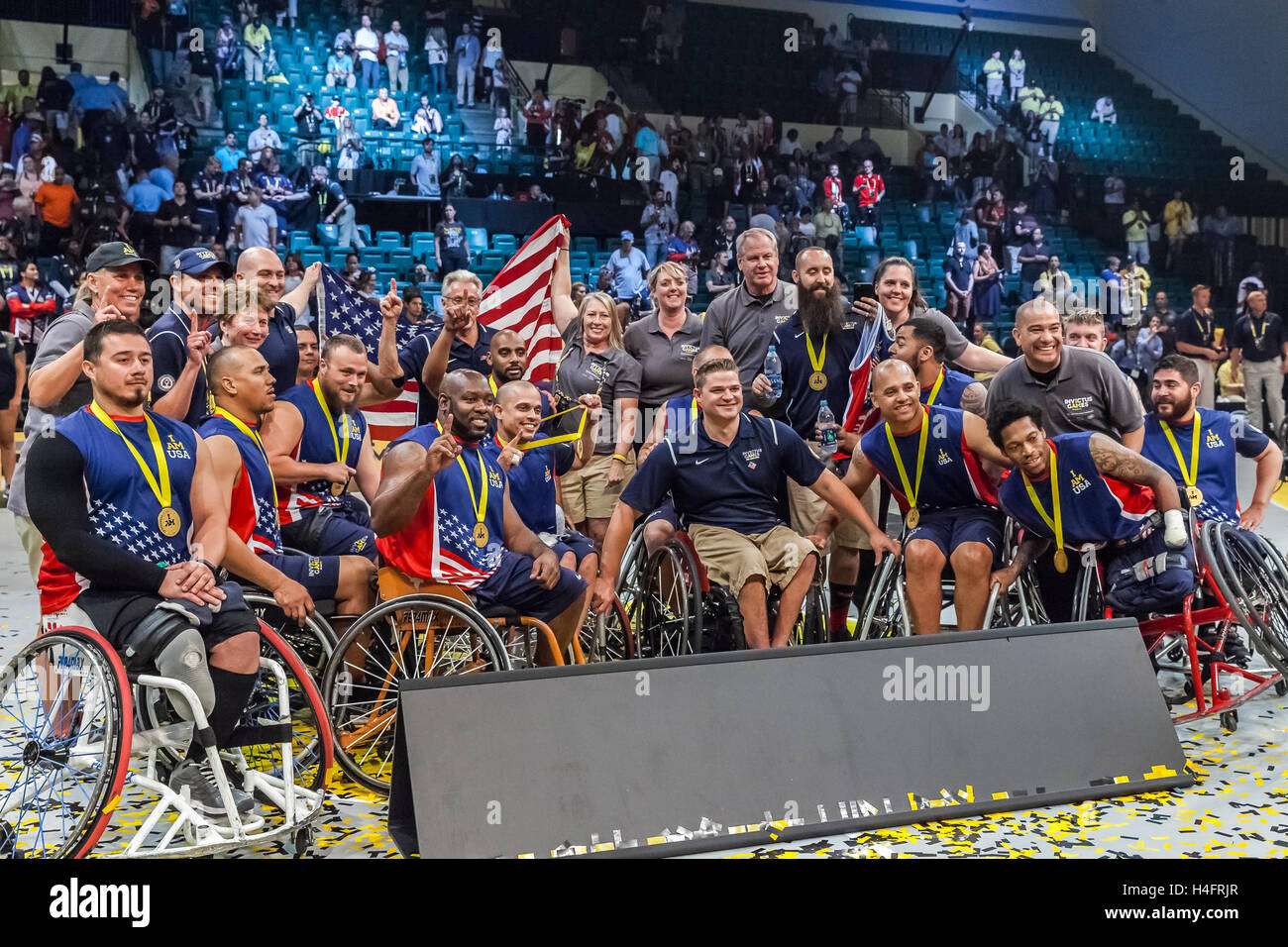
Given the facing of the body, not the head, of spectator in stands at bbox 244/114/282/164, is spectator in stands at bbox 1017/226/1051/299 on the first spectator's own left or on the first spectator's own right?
on the first spectator's own left

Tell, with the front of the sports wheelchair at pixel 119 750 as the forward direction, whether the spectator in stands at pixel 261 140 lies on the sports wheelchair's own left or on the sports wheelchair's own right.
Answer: on the sports wheelchair's own left

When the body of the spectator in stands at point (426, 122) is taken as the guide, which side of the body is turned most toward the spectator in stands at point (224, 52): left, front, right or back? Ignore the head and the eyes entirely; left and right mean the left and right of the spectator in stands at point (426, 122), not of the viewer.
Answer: right

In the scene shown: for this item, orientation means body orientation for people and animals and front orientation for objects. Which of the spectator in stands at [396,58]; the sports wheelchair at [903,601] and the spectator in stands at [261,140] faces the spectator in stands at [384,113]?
the spectator in stands at [396,58]

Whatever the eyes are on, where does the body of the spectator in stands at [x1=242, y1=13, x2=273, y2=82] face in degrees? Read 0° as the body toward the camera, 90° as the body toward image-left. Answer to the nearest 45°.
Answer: approximately 0°

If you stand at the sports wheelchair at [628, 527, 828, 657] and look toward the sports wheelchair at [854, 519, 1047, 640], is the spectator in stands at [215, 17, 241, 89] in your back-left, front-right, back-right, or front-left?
back-left

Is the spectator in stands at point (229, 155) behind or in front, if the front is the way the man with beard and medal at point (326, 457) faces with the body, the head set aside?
behind
